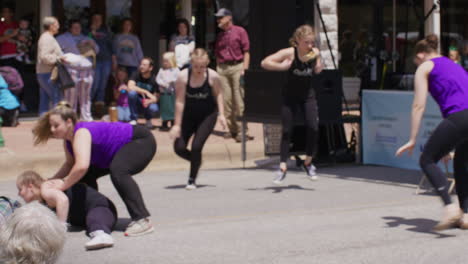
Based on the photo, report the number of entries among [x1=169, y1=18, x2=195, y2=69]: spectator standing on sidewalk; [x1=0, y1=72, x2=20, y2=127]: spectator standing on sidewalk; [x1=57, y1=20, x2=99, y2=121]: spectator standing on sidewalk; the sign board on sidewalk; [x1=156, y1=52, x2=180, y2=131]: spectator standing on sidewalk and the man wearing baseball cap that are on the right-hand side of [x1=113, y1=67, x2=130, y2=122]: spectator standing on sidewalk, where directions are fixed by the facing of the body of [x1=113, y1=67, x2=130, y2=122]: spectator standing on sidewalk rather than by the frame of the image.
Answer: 2

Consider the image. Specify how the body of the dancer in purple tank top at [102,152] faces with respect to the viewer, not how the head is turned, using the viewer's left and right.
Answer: facing to the left of the viewer

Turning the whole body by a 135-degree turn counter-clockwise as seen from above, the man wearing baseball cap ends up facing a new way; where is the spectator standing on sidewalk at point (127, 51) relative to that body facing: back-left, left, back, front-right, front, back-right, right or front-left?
back-left

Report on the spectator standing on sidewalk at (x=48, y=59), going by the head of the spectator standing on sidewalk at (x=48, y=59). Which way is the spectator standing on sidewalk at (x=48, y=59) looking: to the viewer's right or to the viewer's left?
to the viewer's right

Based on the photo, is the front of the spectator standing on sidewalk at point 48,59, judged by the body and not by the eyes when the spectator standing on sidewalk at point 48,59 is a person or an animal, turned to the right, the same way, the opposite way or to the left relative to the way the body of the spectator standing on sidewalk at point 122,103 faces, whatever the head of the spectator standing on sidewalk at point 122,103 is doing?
to the left

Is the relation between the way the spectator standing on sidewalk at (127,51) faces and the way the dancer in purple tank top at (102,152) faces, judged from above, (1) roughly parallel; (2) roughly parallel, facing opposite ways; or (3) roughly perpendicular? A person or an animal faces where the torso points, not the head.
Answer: roughly perpendicular

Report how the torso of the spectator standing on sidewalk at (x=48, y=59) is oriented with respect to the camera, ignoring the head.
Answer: to the viewer's right

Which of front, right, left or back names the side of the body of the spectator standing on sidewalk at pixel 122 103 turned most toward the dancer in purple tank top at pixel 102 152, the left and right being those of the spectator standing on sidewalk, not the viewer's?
front

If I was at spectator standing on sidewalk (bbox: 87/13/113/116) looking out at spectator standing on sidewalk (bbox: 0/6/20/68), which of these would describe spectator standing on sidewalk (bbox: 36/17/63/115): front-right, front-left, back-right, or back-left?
front-left

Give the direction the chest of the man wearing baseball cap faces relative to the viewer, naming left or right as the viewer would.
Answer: facing the viewer and to the left of the viewer

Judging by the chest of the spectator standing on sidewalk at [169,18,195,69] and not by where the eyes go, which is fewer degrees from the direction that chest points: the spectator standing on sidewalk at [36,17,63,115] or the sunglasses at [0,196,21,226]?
the sunglasses

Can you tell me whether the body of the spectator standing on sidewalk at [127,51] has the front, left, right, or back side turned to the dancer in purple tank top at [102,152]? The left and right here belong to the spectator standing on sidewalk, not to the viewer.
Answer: front

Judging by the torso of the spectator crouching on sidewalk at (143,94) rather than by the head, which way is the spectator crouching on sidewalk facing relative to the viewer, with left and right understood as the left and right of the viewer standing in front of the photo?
facing the viewer

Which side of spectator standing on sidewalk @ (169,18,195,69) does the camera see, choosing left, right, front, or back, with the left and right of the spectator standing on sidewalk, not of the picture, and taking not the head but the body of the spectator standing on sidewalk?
front

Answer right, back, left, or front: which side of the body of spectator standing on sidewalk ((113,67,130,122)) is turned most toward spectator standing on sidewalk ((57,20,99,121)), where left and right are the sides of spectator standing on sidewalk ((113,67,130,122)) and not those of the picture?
right
